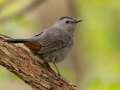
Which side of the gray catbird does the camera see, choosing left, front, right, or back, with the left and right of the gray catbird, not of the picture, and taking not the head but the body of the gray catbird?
right
